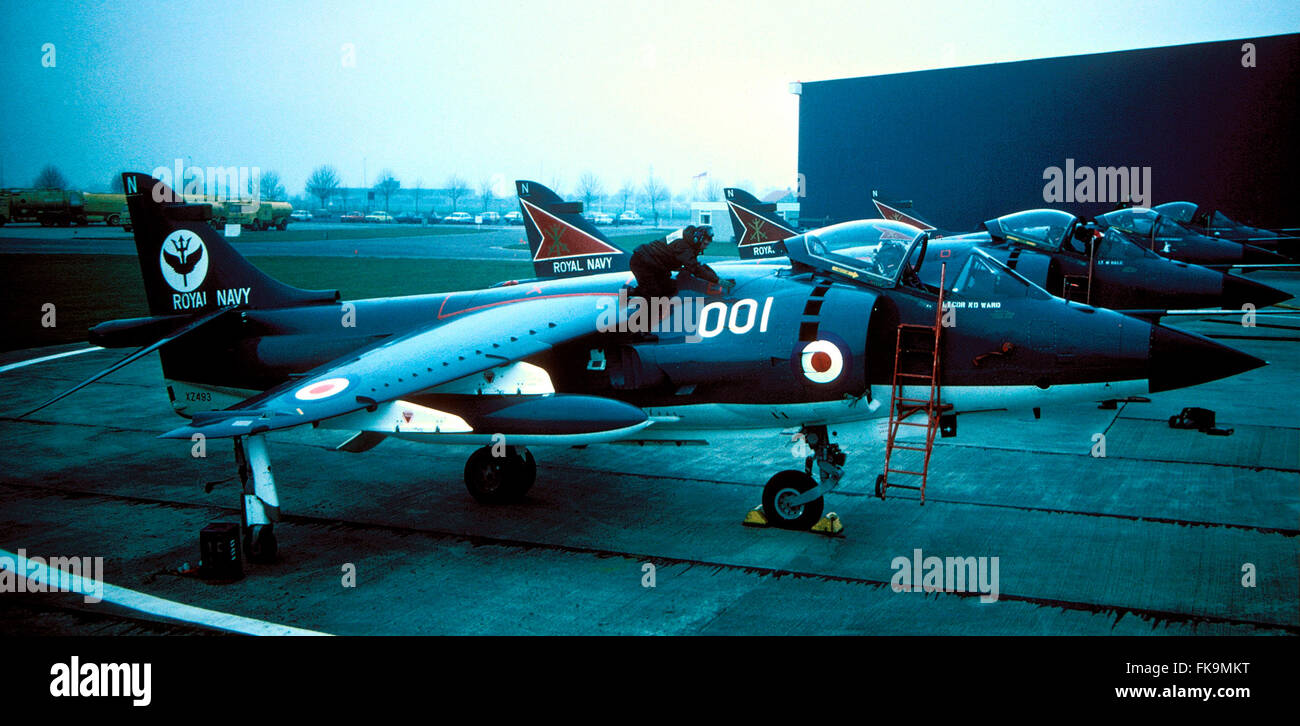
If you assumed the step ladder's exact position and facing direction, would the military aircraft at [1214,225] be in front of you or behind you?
behind

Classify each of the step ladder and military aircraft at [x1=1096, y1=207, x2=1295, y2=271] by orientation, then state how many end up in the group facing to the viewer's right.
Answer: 1

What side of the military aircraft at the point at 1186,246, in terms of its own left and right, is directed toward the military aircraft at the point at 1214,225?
left

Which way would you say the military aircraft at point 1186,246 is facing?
to the viewer's right

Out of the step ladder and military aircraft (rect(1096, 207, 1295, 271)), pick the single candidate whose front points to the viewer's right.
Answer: the military aircraft

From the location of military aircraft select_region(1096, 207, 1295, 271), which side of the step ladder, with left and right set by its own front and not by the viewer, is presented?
back

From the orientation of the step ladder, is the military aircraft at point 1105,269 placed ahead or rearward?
rearward

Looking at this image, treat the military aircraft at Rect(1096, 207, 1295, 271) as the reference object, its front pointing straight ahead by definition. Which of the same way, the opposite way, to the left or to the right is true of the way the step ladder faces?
to the right

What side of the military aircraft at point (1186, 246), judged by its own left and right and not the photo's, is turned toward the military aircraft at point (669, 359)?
right
